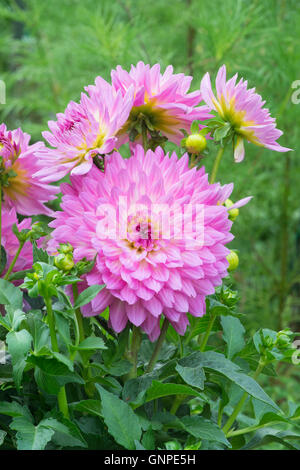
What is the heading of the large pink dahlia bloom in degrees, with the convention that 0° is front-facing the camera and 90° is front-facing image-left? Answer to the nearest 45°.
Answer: approximately 0°
